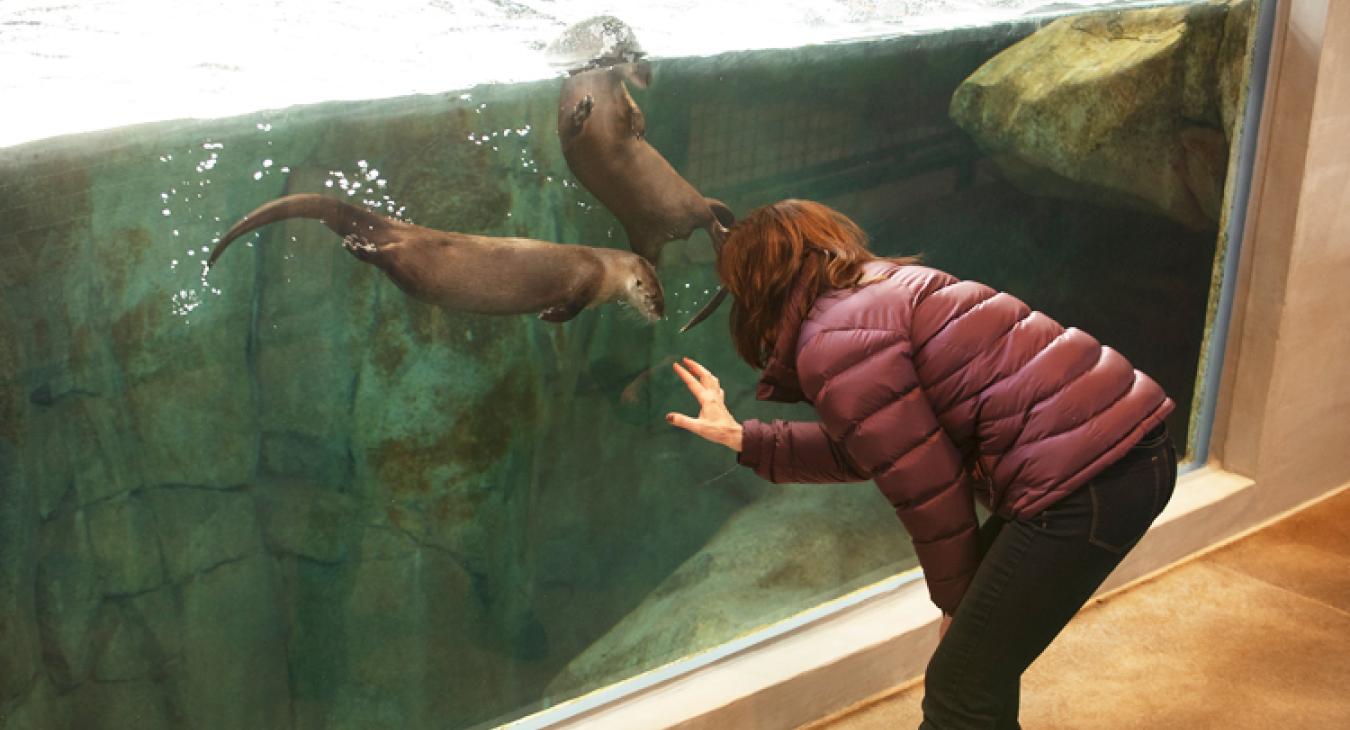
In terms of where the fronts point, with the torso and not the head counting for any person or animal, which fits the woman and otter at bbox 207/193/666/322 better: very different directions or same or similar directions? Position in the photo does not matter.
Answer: very different directions

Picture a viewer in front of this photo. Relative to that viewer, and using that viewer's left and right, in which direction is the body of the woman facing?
facing to the left of the viewer

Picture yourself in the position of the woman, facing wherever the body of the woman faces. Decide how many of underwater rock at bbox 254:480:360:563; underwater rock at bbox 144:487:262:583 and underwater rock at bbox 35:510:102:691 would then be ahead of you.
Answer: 3

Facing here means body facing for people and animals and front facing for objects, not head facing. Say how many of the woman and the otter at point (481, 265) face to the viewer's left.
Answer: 1

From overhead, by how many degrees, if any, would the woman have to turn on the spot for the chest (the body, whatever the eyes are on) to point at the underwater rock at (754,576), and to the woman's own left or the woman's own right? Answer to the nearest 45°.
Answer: approximately 45° to the woman's own right

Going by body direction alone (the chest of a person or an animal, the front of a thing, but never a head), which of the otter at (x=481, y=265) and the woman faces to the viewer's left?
the woman

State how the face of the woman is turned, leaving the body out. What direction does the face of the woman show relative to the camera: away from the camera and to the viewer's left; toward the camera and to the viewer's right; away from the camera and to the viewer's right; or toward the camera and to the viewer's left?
away from the camera and to the viewer's left

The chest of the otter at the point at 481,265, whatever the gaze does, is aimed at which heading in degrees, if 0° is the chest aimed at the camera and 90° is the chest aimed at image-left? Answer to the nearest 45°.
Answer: approximately 270°

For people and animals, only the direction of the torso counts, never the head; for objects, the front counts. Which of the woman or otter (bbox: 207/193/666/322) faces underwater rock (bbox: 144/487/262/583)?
the woman

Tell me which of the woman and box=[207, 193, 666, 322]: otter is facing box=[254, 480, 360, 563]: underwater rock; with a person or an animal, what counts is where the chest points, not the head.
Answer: the woman
